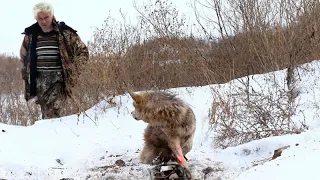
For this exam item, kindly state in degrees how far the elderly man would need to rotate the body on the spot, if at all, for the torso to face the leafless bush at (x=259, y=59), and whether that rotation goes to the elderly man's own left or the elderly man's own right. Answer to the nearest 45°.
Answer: approximately 90° to the elderly man's own left

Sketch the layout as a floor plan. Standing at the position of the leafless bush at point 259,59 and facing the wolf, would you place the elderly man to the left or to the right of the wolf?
right

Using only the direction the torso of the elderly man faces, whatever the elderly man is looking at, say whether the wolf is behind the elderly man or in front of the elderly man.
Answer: in front

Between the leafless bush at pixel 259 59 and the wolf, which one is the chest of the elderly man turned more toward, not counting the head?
the wolf

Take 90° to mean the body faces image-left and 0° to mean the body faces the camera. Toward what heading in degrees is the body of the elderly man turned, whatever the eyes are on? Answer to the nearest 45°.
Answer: approximately 0°

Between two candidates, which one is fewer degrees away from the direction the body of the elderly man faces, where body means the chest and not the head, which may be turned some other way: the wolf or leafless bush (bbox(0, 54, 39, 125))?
the wolf
